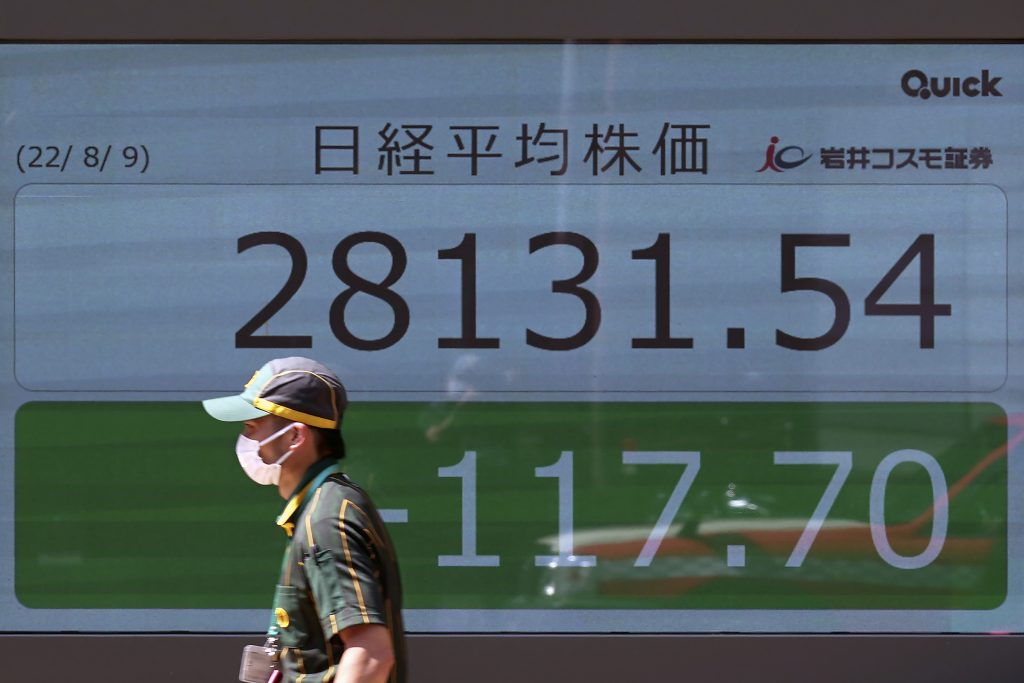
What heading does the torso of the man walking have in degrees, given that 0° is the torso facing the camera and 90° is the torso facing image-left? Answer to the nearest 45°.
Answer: approximately 90°

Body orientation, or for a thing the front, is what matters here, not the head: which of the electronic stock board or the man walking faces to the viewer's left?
the man walking

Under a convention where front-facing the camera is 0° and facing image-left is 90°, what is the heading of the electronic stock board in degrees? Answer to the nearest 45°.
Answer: approximately 0°

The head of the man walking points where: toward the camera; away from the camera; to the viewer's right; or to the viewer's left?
to the viewer's left

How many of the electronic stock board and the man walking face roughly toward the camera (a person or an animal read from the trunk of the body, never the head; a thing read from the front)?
1

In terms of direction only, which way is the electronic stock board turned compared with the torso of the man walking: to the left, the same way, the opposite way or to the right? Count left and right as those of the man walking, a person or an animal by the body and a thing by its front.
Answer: to the left

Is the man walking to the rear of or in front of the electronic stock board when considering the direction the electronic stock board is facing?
in front

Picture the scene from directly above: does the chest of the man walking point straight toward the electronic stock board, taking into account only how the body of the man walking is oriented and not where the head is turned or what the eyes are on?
no
